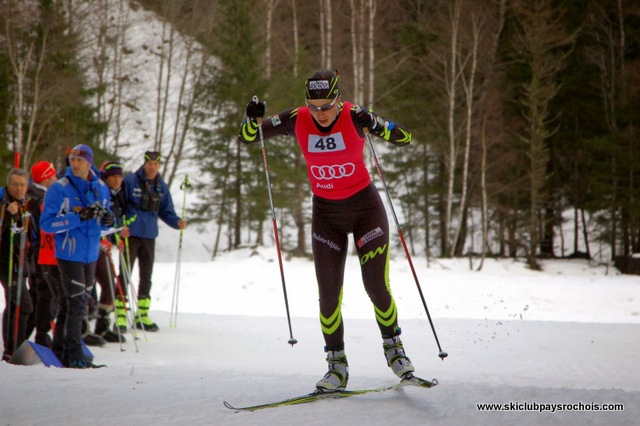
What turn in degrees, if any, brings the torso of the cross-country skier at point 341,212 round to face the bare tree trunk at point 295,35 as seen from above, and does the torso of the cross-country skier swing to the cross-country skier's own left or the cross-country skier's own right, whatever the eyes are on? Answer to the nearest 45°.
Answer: approximately 180°

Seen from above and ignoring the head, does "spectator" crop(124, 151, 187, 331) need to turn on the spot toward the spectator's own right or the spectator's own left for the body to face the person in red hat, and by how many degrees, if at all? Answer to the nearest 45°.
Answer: approximately 90° to the spectator's own right

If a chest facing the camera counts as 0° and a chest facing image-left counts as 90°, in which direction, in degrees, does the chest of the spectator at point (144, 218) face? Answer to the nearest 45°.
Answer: approximately 315°

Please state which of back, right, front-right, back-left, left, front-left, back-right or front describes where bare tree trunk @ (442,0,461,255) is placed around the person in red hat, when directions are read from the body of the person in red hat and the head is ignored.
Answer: left

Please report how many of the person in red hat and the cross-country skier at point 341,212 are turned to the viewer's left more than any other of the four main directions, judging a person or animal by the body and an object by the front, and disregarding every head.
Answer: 0

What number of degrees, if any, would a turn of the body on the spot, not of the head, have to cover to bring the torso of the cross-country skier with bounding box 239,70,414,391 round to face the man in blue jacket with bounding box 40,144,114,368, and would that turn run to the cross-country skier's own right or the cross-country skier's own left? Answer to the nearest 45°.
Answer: approximately 135° to the cross-country skier's own right

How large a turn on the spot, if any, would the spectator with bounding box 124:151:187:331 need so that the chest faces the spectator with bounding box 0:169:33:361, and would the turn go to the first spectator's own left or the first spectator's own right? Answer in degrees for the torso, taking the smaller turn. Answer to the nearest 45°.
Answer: approximately 90° to the first spectator's own right

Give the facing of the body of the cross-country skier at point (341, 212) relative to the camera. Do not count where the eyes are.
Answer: toward the camera

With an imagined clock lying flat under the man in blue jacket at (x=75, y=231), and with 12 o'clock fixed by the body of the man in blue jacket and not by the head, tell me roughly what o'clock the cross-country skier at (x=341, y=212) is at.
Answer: The cross-country skier is roughly at 12 o'clock from the man in blue jacket.

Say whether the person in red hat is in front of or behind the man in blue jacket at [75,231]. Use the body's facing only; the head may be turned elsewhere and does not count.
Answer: behind

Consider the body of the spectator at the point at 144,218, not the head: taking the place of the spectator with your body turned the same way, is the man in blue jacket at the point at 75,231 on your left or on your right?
on your right

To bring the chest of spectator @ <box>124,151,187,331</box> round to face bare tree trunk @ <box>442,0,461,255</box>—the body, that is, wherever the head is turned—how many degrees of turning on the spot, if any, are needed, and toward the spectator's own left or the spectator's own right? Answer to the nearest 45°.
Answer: approximately 90° to the spectator's own left

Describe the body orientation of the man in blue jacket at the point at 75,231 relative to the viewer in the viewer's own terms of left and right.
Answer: facing the viewer and to the right of the viewer
